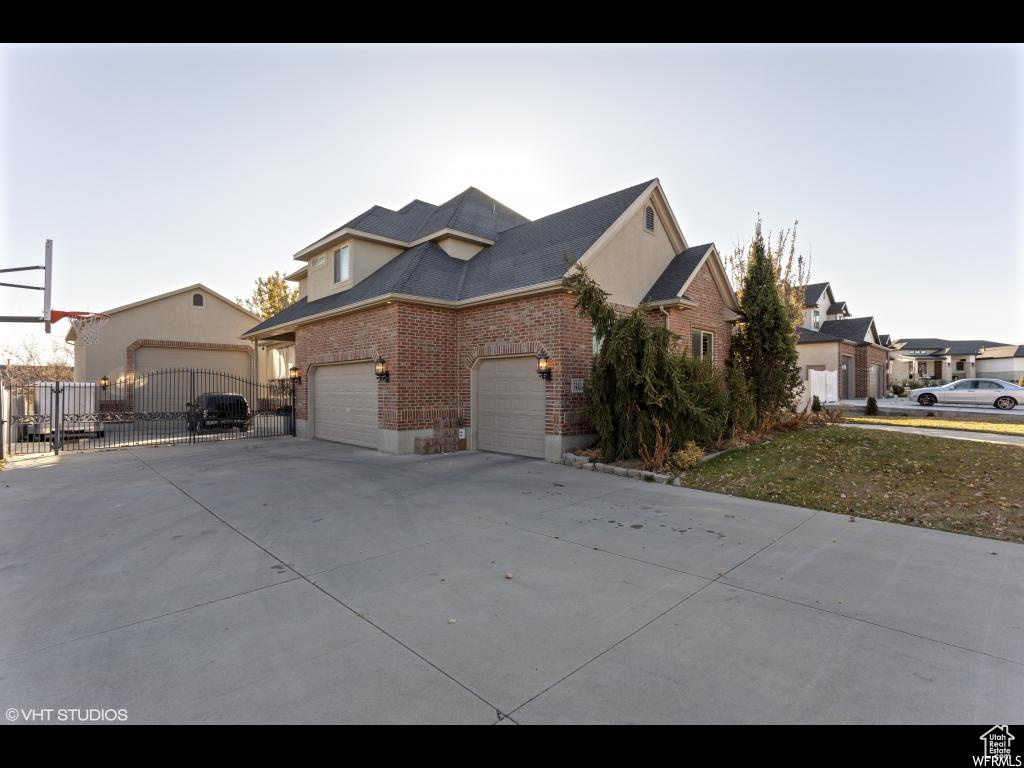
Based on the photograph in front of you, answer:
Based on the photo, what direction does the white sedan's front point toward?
to the viewer's left

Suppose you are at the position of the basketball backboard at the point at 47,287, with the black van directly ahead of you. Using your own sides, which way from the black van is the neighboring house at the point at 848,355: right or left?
right

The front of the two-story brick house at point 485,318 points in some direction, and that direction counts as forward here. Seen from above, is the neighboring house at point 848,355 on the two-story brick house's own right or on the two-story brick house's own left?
on the two-story brick house's own left

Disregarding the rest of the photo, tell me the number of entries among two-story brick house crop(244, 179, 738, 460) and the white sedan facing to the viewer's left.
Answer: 1

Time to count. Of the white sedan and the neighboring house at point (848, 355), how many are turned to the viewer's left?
1

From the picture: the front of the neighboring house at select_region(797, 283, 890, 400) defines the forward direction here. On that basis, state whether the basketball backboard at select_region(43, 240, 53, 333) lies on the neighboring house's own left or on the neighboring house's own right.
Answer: on the neighboring house's own right

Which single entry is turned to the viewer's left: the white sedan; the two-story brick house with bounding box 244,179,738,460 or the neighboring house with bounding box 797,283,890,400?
the white sedan
